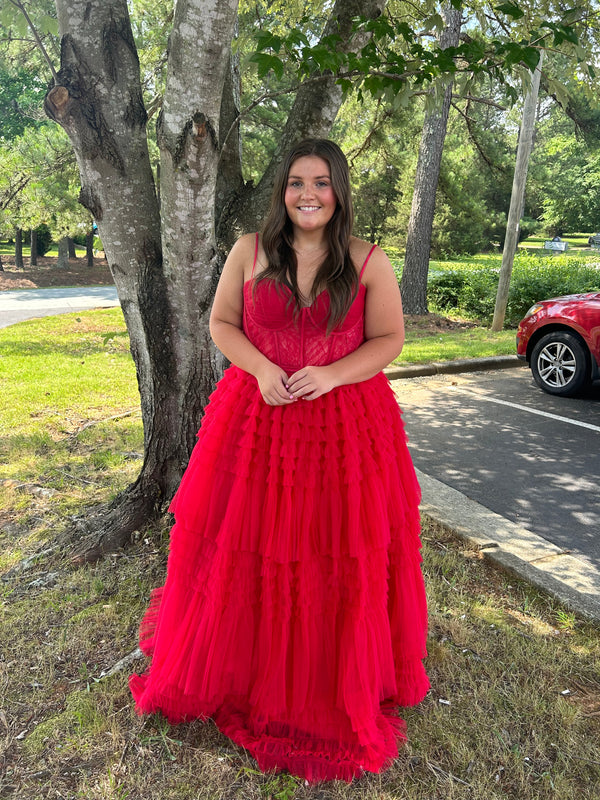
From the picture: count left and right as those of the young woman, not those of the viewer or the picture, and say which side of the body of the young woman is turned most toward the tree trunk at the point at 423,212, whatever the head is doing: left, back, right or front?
back

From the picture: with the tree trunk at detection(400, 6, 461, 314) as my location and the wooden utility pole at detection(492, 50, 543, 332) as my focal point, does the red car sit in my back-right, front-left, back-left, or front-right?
front-right

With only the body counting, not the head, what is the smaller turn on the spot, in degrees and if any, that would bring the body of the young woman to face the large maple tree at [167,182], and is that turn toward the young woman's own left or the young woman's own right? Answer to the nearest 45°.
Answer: approximately 135° to the young woman's own right

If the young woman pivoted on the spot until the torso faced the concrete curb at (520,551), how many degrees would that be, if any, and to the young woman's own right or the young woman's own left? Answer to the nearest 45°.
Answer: approximately 135° to the young woman's own left

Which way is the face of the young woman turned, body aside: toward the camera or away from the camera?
toward the camera

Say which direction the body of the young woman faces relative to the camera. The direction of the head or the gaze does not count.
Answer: toward the camera

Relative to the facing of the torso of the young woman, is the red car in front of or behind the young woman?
behind

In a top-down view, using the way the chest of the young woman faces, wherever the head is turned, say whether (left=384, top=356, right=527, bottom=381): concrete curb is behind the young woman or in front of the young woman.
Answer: behind

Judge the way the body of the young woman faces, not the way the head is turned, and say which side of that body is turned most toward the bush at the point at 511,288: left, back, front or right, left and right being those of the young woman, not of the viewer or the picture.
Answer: back

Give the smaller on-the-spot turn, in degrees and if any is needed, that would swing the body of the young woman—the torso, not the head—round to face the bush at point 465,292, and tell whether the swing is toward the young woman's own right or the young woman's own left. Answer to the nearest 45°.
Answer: approximately 180°

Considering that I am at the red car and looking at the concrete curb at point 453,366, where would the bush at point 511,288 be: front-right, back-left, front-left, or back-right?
front-right
